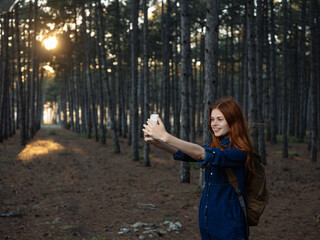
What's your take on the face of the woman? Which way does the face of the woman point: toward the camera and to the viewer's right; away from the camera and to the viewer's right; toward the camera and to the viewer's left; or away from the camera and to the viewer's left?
toward the camera and to the viewer's left

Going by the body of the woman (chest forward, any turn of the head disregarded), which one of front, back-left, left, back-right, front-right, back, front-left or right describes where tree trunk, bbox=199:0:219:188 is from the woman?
back-right

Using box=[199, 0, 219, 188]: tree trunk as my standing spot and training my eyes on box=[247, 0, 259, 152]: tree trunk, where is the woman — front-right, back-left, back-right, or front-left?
back-right

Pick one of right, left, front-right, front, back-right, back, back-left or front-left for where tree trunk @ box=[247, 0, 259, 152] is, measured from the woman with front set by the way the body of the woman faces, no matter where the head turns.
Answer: back-right

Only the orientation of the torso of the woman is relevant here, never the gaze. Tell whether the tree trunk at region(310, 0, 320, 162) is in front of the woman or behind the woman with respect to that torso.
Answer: behind

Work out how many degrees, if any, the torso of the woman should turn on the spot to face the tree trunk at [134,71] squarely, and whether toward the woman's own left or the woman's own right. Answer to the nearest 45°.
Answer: approximately 135° to the woman's own right

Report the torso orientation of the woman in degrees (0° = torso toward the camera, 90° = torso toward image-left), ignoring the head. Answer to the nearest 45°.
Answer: approximately 45°
